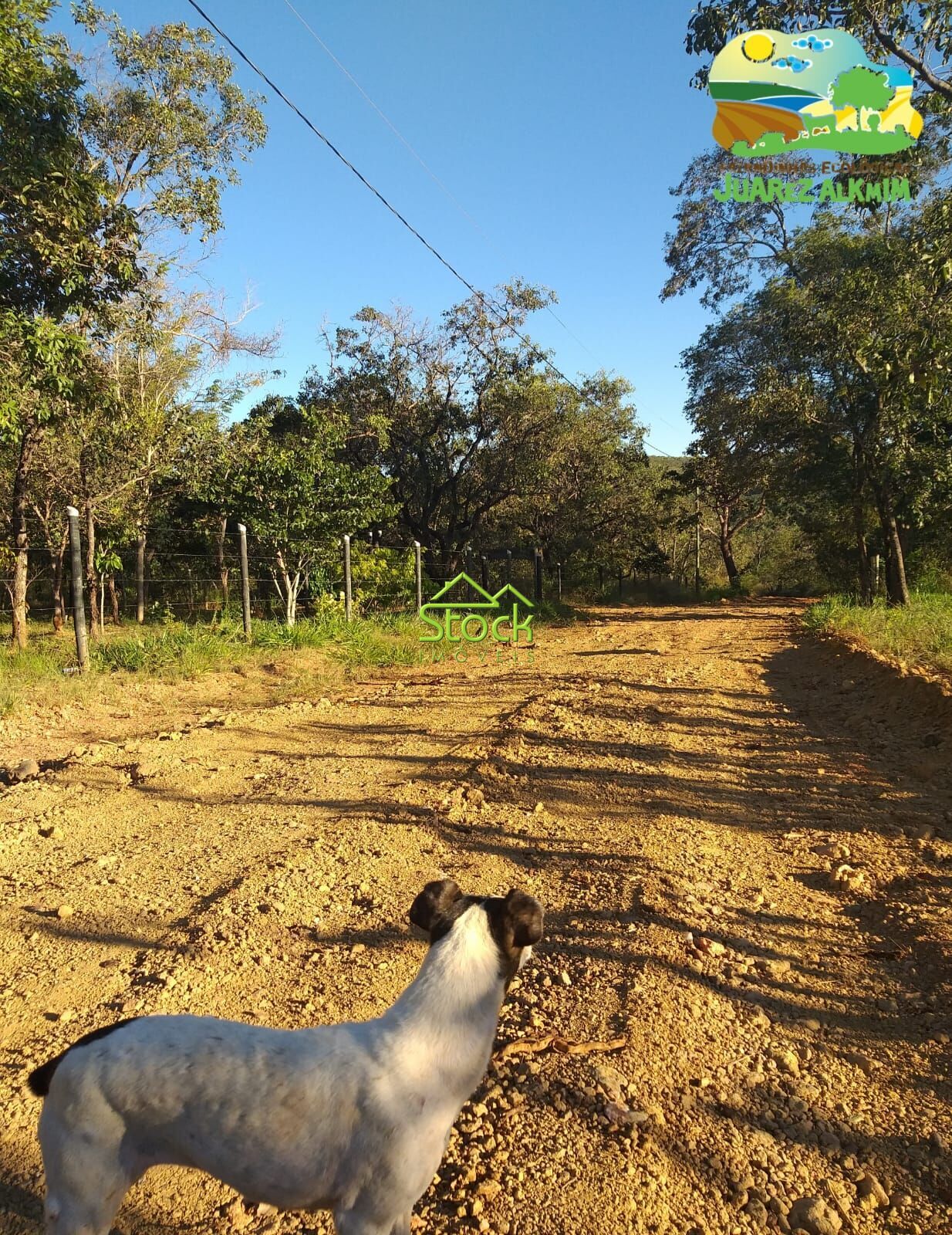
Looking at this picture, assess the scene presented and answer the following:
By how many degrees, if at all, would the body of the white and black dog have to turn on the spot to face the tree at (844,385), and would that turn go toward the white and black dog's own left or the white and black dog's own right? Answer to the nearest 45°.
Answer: approximately 45° to the white and black dog's own left

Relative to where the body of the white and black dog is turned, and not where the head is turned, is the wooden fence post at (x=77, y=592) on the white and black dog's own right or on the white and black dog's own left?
on the white and black dog's own left

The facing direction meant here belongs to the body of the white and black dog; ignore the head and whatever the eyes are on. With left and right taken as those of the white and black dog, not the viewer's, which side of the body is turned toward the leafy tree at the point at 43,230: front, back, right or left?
left

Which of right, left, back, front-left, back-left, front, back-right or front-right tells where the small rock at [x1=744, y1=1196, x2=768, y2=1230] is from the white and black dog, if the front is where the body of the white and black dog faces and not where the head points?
front

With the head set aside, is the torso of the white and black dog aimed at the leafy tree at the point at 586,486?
no

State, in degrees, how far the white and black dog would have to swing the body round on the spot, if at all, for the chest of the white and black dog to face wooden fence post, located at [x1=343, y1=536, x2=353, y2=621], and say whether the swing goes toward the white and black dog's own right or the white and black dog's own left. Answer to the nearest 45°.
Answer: approximately 90° to the white and black dog's own left

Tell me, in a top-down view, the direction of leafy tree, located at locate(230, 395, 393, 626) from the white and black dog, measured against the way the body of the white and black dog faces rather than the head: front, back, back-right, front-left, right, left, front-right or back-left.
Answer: left

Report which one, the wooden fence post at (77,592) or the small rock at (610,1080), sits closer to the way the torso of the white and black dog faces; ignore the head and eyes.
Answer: the small rock

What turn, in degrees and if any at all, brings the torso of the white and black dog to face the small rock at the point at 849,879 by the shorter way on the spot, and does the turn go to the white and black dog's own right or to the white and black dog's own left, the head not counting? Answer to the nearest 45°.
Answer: approximately 45° to the white and black dog's own left

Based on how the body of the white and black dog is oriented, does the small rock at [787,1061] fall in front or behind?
in front

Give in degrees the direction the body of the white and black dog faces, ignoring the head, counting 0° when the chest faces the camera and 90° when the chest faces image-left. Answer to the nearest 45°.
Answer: approximately 270°

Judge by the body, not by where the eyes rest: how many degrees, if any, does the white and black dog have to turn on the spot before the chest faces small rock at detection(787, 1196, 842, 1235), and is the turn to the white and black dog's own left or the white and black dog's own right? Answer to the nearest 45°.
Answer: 0° — it already faces it
